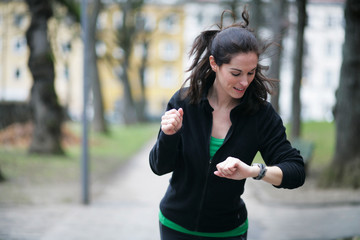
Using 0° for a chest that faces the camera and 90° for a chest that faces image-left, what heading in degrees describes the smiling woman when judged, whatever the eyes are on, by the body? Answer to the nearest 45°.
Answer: approximately 0°

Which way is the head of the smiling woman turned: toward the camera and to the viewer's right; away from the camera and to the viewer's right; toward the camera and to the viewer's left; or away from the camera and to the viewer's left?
toward the camera and to the viewer's right

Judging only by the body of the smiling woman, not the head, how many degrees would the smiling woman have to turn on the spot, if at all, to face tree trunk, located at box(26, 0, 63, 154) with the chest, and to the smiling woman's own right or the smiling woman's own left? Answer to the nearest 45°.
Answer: approximately 135° to the smiling woman's own right

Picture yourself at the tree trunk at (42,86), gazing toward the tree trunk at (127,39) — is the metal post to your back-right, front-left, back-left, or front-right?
back-right

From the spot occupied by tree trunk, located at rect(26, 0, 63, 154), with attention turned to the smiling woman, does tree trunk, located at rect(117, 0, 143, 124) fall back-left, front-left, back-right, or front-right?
back-left

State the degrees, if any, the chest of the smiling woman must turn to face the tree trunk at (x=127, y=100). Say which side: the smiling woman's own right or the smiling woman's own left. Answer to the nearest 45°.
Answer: approximately 180°

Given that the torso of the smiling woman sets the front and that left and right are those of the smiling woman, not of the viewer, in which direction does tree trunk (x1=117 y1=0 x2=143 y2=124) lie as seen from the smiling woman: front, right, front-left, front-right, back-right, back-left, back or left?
back

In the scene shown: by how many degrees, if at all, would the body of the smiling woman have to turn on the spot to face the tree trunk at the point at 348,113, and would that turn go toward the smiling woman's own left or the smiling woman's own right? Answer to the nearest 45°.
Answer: approximately 180°

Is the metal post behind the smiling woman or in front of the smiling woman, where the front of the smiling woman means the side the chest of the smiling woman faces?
behind

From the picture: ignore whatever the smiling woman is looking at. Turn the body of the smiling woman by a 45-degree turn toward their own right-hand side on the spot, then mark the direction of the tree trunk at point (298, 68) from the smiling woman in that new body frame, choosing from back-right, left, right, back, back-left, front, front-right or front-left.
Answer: back-right
